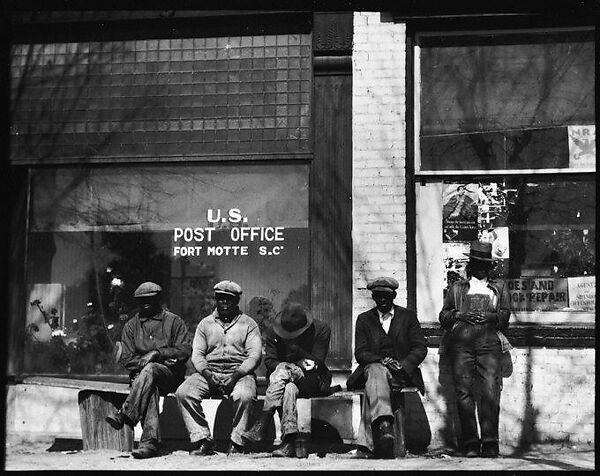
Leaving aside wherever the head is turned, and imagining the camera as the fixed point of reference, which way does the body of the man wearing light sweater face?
toward the camera

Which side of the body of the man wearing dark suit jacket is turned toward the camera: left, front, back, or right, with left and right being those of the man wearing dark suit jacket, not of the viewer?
front

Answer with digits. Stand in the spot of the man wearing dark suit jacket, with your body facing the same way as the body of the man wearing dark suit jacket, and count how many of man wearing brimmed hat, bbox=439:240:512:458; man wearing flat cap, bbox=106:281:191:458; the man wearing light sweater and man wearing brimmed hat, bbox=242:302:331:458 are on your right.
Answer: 3

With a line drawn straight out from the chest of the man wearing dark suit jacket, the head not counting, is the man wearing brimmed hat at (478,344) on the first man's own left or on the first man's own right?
on the first man's own left

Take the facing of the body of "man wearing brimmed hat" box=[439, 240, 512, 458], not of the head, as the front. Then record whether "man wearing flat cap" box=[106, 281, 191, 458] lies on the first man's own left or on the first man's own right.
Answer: on the first man's own right

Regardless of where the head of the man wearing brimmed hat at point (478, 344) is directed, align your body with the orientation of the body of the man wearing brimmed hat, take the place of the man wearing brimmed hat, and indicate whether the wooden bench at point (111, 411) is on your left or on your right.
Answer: on your right

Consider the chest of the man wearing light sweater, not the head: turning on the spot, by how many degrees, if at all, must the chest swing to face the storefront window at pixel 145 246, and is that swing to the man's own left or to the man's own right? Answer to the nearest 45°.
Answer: approximately 135° to the man's own right

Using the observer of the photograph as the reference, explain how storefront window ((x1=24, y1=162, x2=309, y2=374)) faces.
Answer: facing the viewer

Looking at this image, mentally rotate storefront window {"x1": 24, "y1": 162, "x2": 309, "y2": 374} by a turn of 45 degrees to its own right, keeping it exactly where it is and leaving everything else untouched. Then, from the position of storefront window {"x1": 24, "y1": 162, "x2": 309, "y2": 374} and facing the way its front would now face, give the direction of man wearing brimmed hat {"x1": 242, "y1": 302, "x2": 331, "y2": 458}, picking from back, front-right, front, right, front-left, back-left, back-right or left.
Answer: left

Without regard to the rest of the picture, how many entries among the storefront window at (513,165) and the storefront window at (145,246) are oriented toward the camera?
2
